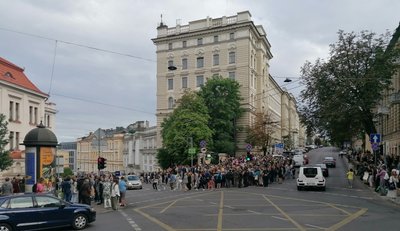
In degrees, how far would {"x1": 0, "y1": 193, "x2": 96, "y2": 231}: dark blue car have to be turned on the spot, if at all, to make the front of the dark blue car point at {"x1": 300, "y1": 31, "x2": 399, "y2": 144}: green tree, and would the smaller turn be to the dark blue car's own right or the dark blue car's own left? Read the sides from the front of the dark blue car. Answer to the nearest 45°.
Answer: approximately 45° to the dark blue car's own left

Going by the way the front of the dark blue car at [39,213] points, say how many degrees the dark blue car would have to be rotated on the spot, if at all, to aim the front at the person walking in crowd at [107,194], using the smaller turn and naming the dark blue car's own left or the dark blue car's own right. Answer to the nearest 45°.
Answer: approximately 90° to the dark blue car's own left

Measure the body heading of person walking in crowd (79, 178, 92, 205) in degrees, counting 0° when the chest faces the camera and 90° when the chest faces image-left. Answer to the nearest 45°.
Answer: approximately 225°

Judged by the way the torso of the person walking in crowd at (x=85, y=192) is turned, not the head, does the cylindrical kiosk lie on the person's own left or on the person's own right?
on the person's own left

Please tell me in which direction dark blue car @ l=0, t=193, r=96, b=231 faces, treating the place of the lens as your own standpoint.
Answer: facing to the right of the viewer

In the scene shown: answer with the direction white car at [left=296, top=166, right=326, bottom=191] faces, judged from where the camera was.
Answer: facing away from the viewer

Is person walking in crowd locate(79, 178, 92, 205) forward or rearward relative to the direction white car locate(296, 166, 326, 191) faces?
rearward

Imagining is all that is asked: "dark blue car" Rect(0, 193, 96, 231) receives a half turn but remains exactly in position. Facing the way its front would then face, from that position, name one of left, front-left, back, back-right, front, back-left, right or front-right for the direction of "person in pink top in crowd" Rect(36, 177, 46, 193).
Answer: right

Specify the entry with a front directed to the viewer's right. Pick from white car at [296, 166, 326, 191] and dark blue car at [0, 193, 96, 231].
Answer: the dark blue car

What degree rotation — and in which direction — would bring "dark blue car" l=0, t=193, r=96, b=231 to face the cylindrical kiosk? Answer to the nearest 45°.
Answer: approximately 90° to its left

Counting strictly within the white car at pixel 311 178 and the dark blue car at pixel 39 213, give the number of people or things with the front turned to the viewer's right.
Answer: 1
